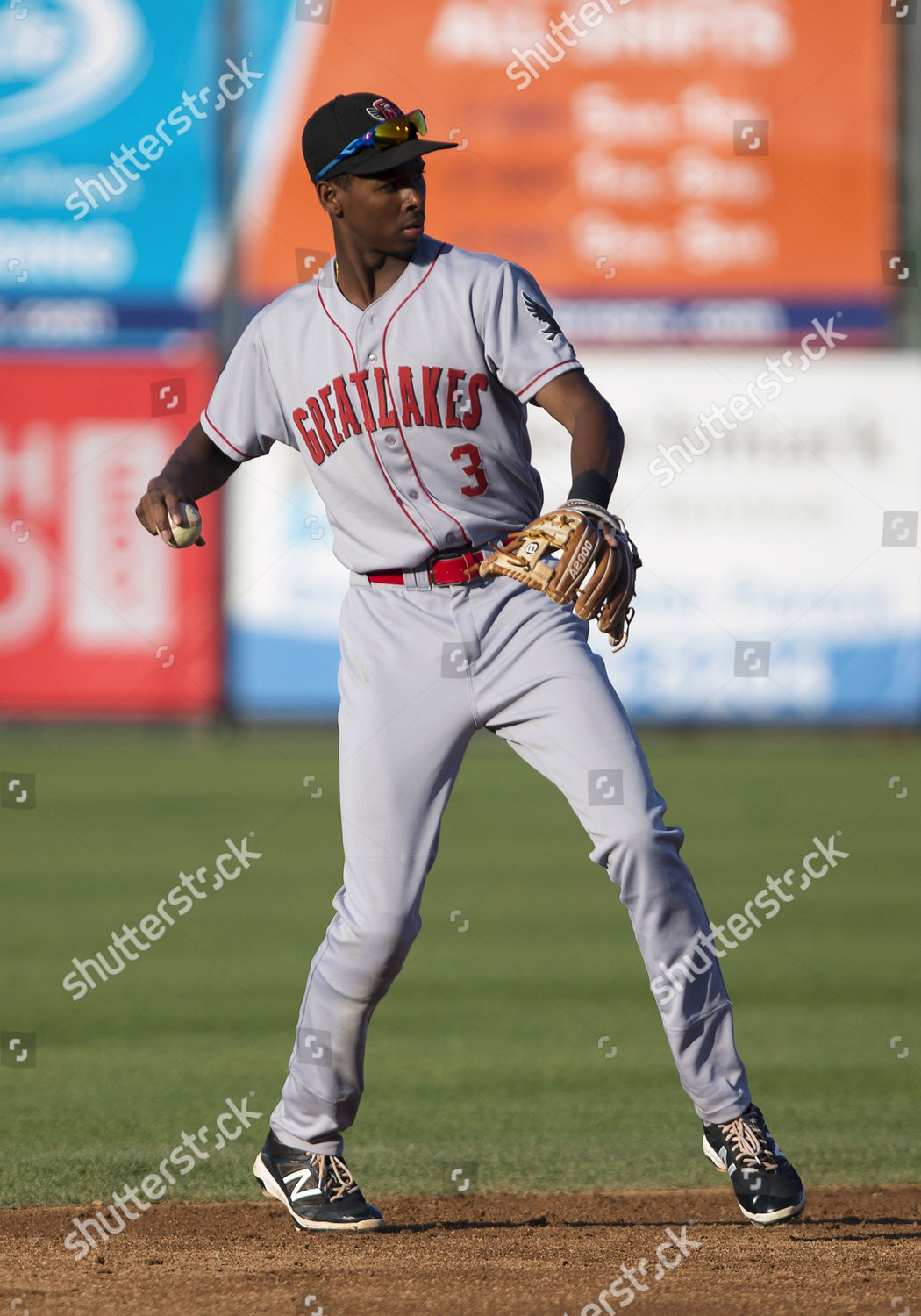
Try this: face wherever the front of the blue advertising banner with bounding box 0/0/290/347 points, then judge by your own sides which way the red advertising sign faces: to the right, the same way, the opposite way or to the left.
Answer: the same way

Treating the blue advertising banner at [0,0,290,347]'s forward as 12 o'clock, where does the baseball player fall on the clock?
The baseball player is roughly at 12 o'clock from the blue advertising banner.

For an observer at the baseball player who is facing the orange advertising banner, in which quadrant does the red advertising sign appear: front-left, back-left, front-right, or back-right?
front-left

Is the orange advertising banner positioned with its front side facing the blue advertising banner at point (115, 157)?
no

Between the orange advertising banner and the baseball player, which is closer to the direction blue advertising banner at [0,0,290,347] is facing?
the baseball player

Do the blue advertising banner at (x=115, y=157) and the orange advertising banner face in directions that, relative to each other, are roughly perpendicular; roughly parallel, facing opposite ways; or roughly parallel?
roughly parallel

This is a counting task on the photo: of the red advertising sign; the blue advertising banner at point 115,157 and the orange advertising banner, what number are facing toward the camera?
3

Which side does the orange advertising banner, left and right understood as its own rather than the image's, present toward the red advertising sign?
right

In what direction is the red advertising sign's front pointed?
toward the camera

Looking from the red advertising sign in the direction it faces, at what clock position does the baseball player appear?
The baseball player is roughly at 12 o'clock from the red advertising sign.

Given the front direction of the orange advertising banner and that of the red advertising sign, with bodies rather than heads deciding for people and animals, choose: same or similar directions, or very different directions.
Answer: same or similar directions

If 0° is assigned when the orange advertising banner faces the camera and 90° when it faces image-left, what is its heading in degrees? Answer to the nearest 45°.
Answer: approximately 0°

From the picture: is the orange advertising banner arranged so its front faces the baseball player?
yes

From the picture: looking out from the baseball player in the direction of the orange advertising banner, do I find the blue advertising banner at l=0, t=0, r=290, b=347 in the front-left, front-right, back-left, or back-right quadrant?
front-left

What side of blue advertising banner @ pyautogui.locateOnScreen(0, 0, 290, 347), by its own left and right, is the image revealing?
front
